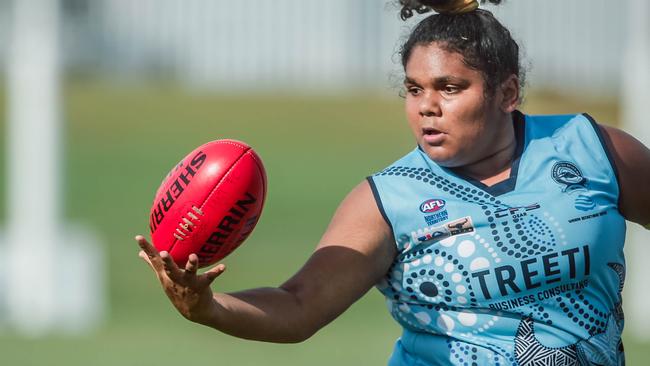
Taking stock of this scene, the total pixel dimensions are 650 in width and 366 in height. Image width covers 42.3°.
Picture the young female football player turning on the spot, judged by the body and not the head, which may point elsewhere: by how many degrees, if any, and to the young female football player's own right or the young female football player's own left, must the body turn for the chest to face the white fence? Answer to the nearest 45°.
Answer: approximately 180°

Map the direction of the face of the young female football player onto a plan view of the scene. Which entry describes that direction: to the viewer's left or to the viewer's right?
to the viewer's left

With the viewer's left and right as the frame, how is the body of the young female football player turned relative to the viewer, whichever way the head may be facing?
facing the viewer
